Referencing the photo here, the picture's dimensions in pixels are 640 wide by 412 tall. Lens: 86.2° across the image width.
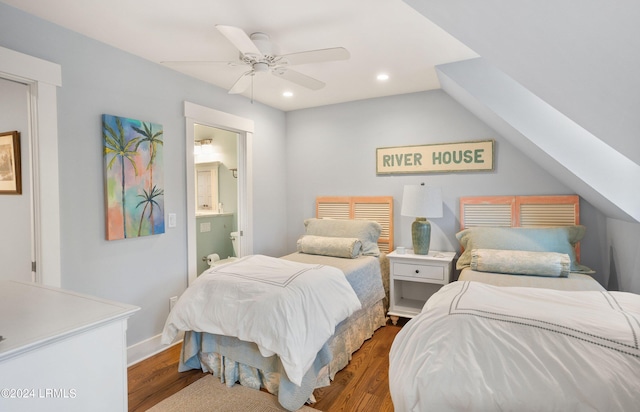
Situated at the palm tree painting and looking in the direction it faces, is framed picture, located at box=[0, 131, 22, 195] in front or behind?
behind

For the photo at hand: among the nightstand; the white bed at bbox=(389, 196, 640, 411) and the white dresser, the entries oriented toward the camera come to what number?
2

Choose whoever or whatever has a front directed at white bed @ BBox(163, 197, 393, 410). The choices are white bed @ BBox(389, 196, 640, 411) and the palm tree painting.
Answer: the palm tree painting

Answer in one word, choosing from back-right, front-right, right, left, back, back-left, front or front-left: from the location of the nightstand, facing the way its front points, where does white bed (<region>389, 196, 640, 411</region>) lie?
front

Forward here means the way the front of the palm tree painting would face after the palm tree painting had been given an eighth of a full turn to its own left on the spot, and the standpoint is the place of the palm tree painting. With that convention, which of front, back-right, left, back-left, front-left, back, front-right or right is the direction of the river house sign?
front

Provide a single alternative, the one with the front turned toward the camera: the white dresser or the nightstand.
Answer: the nightstand

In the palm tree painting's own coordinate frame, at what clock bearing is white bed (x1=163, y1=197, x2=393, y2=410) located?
The white bed is roughly at 12 o'clock from the palm tree painting.

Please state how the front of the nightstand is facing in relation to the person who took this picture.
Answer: facing the viewer

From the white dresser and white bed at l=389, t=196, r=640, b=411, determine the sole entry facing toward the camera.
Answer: the white bed

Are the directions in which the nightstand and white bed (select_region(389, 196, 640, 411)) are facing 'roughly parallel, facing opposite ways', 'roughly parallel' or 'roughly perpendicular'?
roughly parallel

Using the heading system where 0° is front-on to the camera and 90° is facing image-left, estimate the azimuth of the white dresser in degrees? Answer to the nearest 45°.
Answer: approximately 225°

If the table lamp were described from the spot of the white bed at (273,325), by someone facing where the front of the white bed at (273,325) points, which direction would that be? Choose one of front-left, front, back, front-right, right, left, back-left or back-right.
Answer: back

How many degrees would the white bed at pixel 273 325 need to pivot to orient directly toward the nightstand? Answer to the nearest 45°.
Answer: approximately 180°

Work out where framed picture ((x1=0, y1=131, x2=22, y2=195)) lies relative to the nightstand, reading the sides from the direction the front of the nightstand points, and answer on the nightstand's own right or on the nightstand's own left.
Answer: on the nightstand's own right

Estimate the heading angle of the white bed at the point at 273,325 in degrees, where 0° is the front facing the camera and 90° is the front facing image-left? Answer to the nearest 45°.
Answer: approximately 45°

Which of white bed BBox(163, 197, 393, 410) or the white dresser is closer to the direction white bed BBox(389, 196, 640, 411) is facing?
the white dresser
